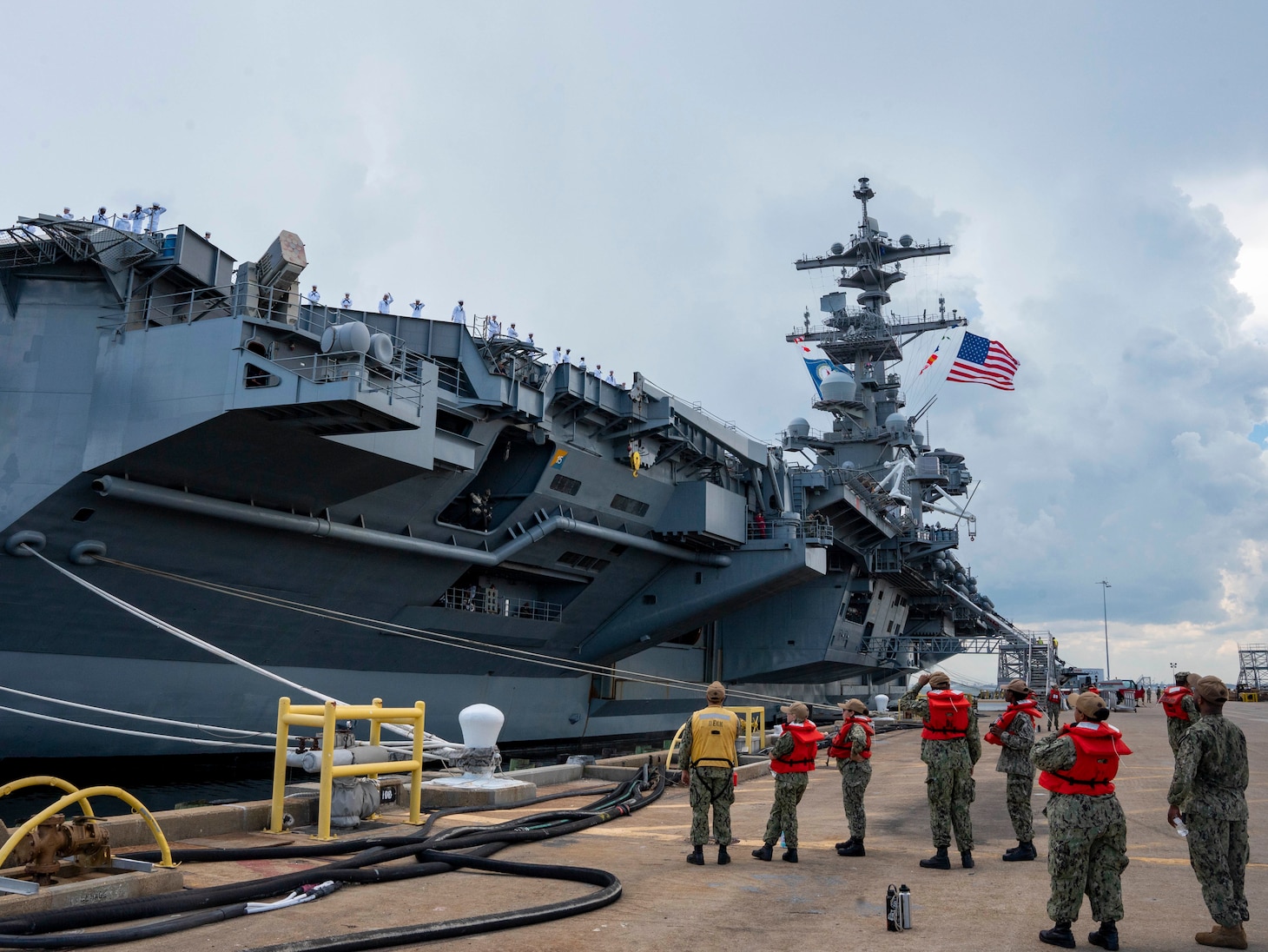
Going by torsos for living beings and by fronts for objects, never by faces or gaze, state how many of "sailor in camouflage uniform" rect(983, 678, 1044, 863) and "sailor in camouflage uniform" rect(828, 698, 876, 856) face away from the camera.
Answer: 0

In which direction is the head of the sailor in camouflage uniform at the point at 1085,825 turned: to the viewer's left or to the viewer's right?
to the viewer's left

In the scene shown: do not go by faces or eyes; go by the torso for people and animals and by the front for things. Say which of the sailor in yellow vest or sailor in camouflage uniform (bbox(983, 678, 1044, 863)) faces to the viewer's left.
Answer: the sailor in camouflage uniform

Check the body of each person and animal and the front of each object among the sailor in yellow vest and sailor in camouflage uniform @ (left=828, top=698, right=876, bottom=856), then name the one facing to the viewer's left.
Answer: the sailor in camouflage uniform

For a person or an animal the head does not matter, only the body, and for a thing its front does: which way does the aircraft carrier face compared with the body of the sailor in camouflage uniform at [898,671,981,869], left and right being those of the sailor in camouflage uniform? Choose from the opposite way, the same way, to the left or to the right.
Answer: to the right

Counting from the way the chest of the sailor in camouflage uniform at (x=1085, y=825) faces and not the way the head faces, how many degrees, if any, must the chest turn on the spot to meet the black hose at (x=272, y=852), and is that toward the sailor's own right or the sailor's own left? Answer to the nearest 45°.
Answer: approximately 45° to the sailor's own left

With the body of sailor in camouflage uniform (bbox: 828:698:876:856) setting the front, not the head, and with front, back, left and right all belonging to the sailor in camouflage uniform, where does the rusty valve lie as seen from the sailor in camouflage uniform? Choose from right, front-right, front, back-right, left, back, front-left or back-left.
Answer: front-left

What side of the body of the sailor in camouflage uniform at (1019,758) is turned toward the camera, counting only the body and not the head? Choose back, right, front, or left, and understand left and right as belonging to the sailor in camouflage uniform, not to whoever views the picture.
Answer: left

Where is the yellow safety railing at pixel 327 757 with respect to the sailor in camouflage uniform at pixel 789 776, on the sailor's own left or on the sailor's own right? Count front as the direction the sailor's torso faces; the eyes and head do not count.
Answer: on the sailor's own left

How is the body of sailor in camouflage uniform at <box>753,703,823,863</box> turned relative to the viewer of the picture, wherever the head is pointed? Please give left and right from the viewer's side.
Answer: facing away from the viewer and to the left of the viewer

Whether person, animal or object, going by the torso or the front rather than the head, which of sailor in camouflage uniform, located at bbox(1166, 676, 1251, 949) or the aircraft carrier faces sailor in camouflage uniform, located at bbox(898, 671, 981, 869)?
sailor in camouflage uniform, located at bbox(1166, 676, 1251, 949)

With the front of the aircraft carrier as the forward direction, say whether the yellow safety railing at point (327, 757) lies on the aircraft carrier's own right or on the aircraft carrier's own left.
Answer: on the aircraft carrier's own right
